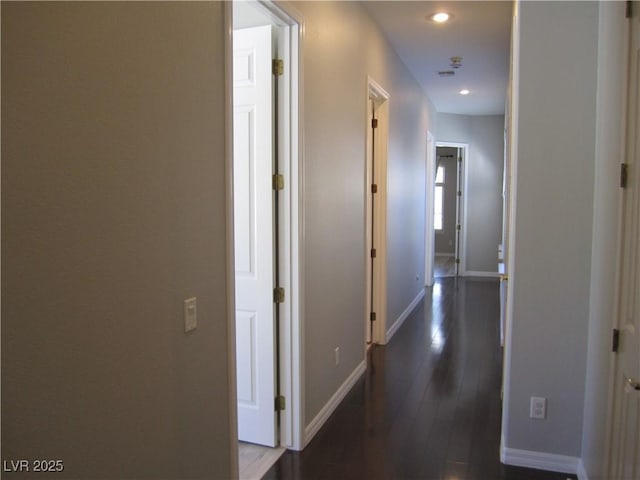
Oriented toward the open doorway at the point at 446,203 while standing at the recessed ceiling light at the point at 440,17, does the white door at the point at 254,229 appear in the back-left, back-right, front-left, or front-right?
back-left

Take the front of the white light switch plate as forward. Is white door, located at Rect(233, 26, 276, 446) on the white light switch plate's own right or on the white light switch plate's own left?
on the white light switch plate's own left

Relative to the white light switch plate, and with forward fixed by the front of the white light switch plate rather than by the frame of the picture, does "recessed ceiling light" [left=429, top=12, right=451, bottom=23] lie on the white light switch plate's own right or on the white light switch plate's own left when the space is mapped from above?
on the white light switch plate's own left

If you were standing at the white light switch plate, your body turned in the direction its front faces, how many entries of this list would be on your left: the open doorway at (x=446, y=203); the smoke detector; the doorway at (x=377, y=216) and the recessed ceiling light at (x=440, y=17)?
4

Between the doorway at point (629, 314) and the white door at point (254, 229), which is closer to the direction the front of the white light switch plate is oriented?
the doorway

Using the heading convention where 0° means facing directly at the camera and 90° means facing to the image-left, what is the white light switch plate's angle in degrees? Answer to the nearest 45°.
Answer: approximately 315°

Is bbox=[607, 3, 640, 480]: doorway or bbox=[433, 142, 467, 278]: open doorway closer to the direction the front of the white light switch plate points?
the doorway

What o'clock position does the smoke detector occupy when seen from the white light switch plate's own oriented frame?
The smoke detector is roughly at 9 o'clock from the white light switch plate.

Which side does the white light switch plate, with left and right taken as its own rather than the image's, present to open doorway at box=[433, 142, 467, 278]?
left

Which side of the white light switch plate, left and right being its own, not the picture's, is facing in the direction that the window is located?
left
